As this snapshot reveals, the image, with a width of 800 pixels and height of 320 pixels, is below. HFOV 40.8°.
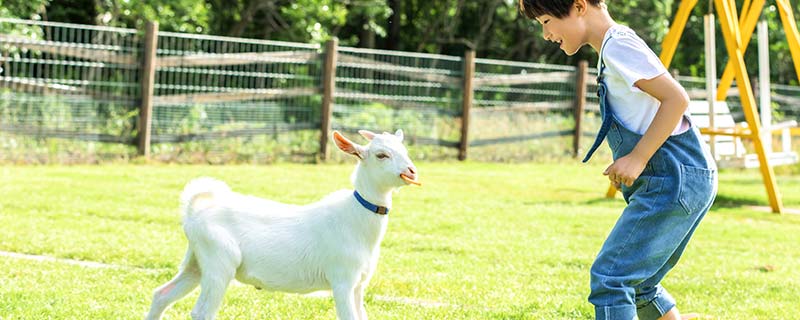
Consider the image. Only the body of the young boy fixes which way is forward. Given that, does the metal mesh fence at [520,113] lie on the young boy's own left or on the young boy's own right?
on the young boy's own right

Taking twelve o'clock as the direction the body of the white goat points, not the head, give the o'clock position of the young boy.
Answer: The young boy is roughly at 1 o'clock from the white goat.

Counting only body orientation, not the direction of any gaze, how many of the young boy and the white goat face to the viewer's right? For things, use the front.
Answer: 1

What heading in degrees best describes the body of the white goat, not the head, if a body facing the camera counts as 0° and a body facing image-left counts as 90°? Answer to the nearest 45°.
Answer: approximately 270°

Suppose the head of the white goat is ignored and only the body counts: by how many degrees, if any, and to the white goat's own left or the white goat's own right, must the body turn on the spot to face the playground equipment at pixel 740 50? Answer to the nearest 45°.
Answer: approximately 45° to the white goat's own left

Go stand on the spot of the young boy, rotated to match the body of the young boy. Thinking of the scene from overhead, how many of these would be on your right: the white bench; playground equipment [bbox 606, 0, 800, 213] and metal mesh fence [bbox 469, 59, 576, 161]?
3

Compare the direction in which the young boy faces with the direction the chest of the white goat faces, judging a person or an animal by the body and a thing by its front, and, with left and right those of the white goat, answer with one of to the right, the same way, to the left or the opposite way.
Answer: the opposite way

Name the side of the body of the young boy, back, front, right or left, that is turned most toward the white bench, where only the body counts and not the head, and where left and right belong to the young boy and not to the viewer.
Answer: right

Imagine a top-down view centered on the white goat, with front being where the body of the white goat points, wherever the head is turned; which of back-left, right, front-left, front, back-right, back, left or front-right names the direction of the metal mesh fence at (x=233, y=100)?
left

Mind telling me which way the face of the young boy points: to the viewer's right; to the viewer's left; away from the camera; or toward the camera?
to the viewer's left

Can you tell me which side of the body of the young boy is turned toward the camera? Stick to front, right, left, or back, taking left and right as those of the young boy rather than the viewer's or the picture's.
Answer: left

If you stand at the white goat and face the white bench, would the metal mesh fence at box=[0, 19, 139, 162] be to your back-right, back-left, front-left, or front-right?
front-left

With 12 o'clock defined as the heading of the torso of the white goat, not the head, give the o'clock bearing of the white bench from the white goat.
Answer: The white bench is roughly at 10 o'clock from the white goat.

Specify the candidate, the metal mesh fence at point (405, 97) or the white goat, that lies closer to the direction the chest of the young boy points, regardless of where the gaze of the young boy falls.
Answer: the white goat
